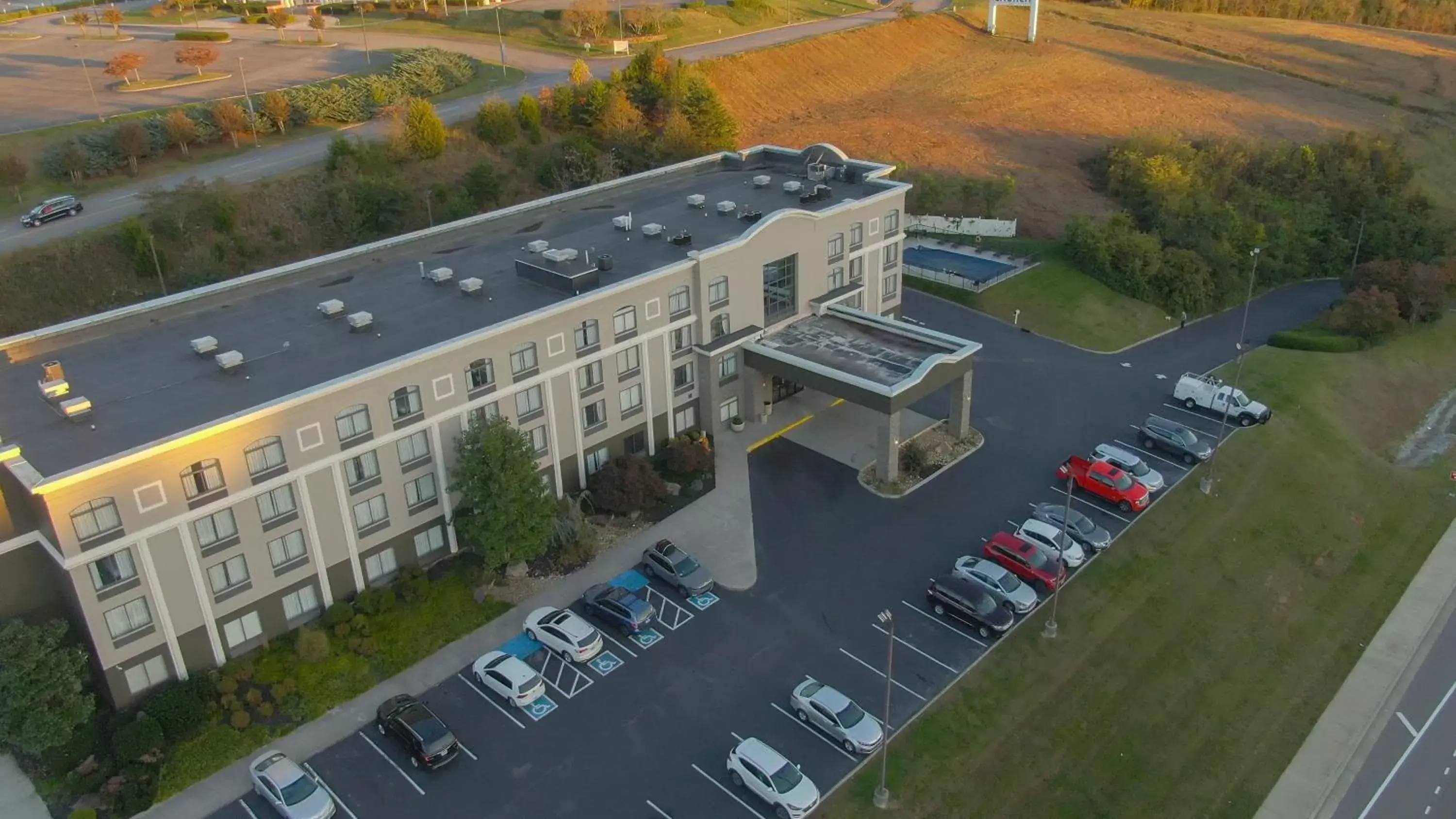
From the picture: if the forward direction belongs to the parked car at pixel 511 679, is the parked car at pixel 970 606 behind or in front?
behind

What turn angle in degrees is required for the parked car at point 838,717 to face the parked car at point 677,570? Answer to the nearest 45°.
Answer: approximately 180°

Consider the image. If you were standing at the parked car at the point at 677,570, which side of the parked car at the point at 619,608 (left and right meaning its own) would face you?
right

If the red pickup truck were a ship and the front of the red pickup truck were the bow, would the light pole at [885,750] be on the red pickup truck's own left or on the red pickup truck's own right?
on the red pickup truck's own right

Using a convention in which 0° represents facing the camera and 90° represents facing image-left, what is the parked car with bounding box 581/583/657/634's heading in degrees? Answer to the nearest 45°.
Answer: approximately 135°

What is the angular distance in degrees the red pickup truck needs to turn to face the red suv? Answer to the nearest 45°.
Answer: approximately 45° to its right

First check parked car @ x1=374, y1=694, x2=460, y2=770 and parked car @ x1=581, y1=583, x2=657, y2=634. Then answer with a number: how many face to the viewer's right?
0

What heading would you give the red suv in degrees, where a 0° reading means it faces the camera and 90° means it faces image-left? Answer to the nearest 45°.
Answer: approximately 315°

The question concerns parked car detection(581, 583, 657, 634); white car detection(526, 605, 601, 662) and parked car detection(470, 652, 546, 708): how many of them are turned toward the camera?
0

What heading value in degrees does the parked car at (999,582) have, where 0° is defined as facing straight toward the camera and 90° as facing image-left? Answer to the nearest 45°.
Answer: approximately 315°

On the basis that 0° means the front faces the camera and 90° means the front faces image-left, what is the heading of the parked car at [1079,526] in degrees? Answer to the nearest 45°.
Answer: approximately 315°

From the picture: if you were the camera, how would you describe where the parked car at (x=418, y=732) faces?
facing away from the viewer and to the left of the viewer

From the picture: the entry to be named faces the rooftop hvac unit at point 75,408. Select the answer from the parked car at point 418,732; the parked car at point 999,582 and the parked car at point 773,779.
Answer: the parked car at point 418,732

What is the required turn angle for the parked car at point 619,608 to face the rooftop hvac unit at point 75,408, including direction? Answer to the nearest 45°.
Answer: approximately 45° to its left

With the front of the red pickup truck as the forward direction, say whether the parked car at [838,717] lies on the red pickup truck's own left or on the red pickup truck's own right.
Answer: on the red pickup truck's own right

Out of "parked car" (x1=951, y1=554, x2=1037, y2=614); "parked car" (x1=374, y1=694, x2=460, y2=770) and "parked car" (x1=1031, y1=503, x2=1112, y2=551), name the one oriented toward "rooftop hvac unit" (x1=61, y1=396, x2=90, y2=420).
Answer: "parked car" (x1=374, y1=694, x2=460, y2=770)

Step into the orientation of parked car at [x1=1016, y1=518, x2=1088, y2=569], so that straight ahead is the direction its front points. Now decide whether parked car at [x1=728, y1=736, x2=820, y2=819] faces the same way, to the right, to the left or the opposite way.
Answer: the same way

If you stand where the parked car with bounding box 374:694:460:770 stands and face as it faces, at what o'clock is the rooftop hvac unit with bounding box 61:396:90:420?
The rooftop hvac unit is roughly at 12 o'clock from the parked car.

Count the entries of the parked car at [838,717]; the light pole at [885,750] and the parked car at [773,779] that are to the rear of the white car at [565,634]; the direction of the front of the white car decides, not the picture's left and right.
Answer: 3

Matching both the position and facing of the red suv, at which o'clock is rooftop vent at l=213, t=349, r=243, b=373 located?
The rooftop vent is roughly at 4 o'clock from the red suv.

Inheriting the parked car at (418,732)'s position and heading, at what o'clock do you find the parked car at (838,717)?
the parked car at (838,717) is roughly at 5 o'clock from the parked car at (418,732).
